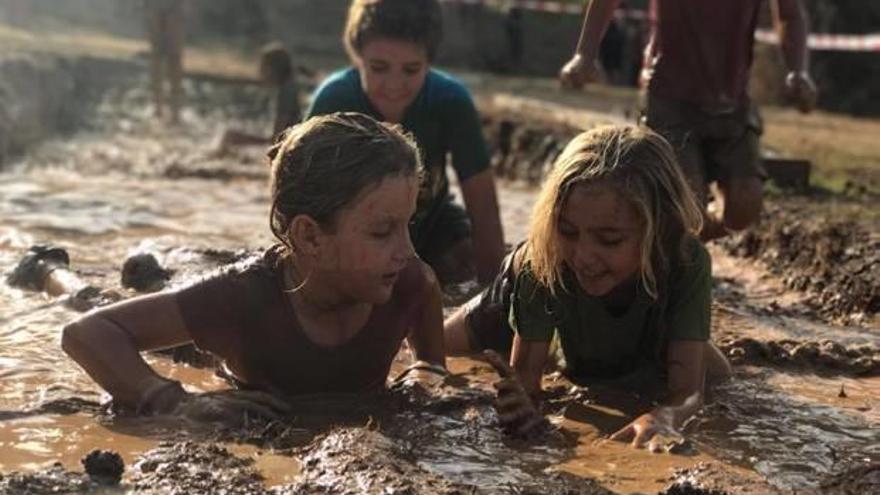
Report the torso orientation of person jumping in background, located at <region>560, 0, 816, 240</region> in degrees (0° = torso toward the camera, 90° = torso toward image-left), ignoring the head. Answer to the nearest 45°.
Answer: approximately 0°

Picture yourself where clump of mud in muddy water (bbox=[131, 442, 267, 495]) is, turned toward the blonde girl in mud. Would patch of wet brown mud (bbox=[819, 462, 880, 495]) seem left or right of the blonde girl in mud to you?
right

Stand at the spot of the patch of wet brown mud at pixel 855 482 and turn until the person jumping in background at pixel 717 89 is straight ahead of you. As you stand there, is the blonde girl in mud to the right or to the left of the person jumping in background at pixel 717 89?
left

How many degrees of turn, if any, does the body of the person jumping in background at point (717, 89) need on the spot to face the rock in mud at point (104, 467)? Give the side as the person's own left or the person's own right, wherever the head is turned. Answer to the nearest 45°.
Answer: approximately 45° to the person's own right

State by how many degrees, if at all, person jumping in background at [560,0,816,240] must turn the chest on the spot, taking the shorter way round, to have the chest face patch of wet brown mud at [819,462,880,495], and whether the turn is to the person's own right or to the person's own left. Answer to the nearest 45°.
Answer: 0° — they already face it

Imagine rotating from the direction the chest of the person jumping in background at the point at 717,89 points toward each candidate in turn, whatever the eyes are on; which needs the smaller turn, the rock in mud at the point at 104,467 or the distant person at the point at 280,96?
the rock in mud

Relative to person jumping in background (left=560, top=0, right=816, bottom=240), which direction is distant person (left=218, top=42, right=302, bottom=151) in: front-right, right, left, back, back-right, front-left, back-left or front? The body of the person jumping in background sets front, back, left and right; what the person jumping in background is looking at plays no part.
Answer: back-right

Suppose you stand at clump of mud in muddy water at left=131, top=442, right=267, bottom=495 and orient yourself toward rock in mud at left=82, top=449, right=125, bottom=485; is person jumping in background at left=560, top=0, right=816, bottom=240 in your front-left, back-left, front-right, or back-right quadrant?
back-right

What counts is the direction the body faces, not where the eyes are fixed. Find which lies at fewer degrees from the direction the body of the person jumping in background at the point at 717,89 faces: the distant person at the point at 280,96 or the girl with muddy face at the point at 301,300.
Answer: the girl with muddy face
